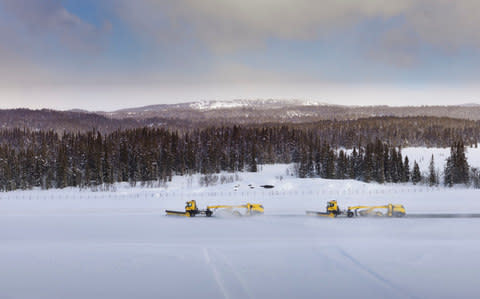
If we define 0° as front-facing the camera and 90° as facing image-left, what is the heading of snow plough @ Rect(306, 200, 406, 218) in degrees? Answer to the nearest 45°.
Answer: approximately 90°
